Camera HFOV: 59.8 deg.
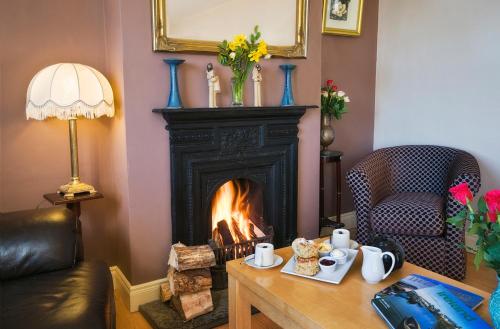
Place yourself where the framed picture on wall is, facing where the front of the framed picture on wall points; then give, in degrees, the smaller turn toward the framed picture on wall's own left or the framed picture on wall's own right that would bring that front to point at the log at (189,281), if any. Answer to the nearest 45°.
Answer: approximately 45° to the framed picture on wall's own right

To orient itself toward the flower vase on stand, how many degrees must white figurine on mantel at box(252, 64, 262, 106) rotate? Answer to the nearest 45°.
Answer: approximately 135° to its left

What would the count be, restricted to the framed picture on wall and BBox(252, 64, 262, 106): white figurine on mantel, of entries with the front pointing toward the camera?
2

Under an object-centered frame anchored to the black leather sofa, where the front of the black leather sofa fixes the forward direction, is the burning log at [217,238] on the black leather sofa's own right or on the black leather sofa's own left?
on the black leather sofa's own left

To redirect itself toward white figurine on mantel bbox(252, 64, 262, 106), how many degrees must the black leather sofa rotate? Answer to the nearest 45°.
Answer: approximately 90° to its left

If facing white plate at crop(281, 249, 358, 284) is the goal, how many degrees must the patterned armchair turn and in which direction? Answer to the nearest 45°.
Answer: approximately 45° to its left

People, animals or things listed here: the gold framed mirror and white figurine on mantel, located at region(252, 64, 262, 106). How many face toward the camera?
2

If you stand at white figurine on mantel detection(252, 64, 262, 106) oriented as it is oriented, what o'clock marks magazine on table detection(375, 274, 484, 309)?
The magazine on table is roughly at 11 o'clock from the white figurine on mantel.
